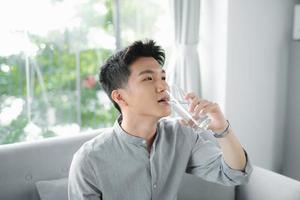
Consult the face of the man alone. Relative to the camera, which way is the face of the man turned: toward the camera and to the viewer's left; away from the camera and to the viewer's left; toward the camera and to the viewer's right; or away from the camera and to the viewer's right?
toward the camera and to the viewer's right

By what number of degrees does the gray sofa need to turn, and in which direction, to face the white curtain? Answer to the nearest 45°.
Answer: approximately 135° to its left

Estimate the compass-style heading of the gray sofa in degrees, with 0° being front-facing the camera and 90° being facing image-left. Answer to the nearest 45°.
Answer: approximately 0°
